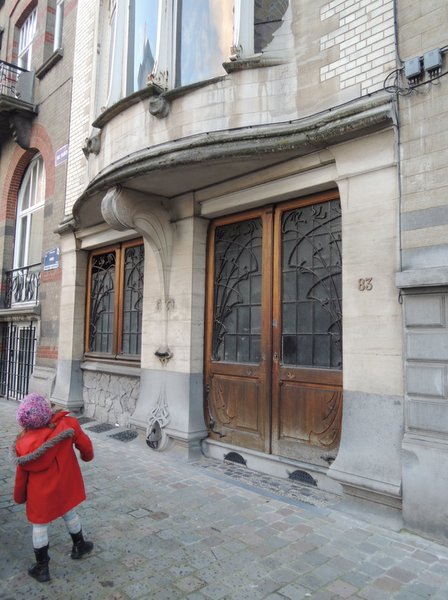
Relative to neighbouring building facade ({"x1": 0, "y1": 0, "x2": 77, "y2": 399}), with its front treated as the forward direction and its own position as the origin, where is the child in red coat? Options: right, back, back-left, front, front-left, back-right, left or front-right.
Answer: front-left

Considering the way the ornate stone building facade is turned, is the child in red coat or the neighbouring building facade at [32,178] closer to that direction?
the child in red coat

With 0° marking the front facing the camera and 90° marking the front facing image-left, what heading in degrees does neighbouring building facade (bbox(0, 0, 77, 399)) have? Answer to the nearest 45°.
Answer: approximately 45°

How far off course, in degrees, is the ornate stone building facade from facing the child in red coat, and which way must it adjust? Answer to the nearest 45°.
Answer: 0° — it already faces them

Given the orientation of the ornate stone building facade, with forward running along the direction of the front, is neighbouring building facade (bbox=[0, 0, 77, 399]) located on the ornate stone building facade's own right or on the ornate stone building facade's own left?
on the ornate stone building facade's own right

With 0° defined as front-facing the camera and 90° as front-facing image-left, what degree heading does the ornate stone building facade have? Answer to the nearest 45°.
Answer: approximately 45°

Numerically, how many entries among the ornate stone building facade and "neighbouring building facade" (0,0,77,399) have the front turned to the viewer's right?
0

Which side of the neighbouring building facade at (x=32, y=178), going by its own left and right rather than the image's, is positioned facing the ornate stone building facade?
left
